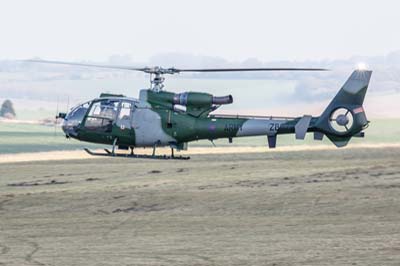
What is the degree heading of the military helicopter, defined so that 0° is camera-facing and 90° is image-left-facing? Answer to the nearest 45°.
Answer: approximately 90°
